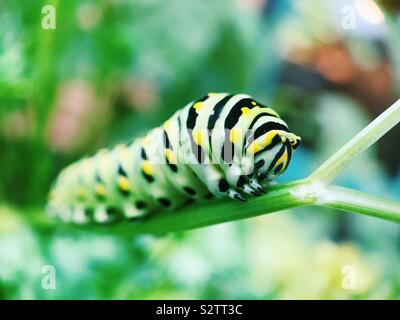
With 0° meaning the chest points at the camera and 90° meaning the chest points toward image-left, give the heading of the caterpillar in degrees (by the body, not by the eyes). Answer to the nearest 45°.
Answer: approximately 315°
